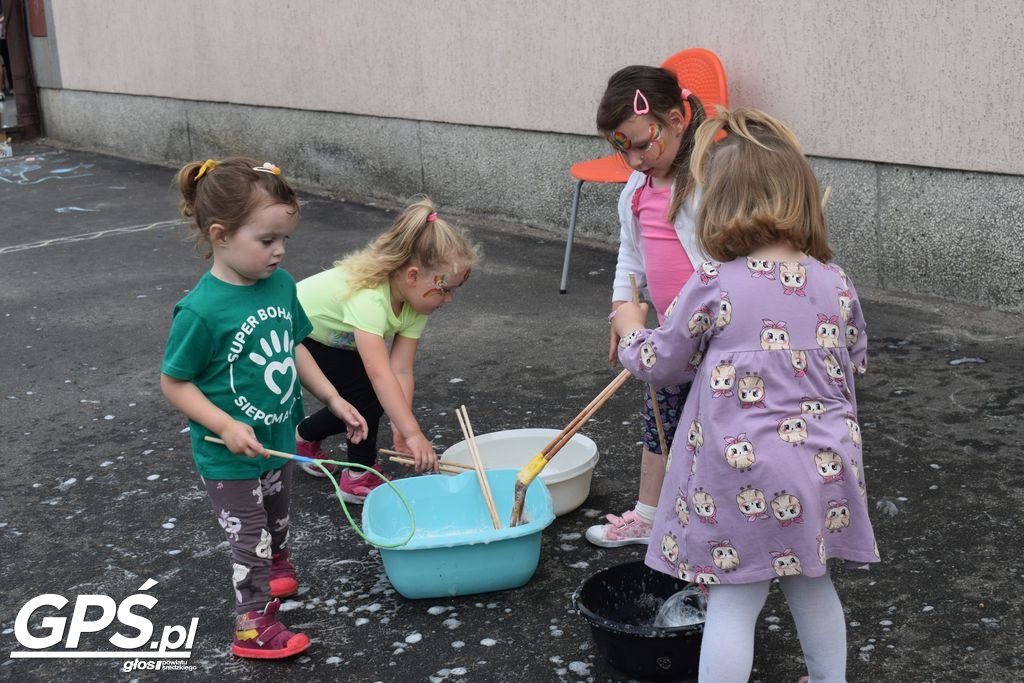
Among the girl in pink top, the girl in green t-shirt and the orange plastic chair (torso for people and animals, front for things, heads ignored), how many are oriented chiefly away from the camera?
0

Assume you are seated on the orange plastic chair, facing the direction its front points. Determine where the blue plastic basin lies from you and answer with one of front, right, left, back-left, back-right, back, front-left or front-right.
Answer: front-left

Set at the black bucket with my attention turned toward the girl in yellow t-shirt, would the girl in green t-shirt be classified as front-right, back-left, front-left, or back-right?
front-left

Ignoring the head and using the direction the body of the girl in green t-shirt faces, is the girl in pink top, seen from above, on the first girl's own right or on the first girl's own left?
on the first girl's own left

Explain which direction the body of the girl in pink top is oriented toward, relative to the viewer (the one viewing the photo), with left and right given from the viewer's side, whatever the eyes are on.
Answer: facing the viewer and to the left of the viewer

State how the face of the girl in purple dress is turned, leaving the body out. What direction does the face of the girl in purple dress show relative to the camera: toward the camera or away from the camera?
away from the camera

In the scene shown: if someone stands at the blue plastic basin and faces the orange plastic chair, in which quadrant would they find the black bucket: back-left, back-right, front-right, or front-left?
back-right

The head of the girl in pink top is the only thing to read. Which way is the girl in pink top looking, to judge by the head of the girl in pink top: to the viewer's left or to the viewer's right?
to the viewer's left

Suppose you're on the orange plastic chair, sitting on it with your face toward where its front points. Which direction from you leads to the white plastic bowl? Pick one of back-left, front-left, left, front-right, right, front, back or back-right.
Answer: front-left

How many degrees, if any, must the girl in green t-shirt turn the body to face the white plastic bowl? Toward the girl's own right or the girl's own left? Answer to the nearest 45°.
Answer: approximately 90° to the girl's own left

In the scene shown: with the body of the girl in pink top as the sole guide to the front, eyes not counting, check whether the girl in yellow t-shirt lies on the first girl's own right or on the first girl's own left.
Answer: on the first girl's own right

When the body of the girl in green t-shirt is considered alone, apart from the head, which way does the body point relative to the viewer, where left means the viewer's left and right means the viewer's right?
facing the viewer and to the right of the viewer

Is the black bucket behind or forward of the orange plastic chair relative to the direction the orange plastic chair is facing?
forward

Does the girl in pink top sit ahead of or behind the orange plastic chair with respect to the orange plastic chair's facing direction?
ahead

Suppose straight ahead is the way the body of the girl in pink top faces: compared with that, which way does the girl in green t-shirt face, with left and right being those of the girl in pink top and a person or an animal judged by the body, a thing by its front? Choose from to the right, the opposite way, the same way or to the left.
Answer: to the left
